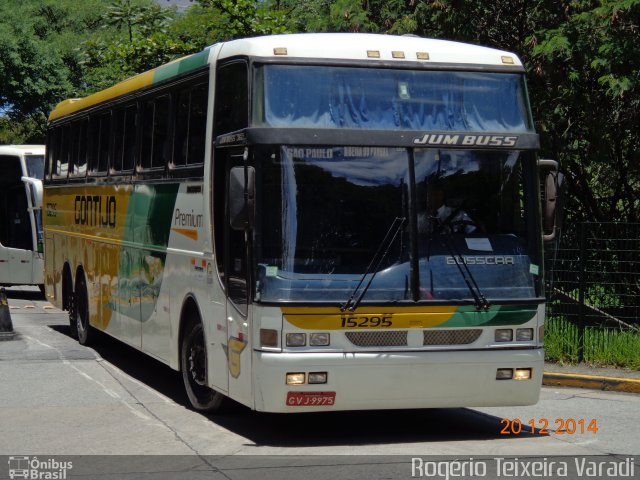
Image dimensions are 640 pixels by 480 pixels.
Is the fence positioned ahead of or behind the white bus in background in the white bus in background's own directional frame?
ahead

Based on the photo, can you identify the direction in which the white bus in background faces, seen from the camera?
facing the viewer and to the right of the viewer

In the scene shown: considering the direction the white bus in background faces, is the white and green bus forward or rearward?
forward
